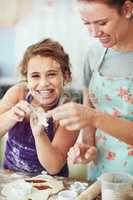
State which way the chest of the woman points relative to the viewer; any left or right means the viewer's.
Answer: facing the viewer and to the left of the viewer

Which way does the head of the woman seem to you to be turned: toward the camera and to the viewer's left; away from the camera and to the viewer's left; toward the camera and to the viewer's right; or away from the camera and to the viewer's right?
toward the camera and to the viewer's left
